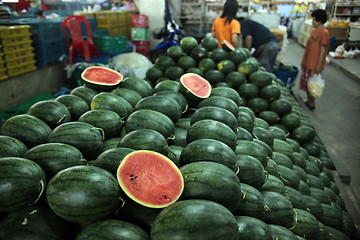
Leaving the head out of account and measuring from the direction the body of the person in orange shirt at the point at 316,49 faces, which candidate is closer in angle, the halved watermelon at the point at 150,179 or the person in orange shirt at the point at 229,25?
the person in orange shirt

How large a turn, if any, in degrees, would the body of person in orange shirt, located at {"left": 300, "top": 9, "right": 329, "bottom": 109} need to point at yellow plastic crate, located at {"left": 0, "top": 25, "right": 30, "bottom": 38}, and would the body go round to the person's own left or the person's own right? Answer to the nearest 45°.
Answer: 0° — they already face it

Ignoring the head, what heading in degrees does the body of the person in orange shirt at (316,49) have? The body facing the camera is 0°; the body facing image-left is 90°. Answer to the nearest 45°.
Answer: approximately 45°

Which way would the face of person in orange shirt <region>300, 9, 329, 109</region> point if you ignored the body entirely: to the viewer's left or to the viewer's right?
to the viewer's left

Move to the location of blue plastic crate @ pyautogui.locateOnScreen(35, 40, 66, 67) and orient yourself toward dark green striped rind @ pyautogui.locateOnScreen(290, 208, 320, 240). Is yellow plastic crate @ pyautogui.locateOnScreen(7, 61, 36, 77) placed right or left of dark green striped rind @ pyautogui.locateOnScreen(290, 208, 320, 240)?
right

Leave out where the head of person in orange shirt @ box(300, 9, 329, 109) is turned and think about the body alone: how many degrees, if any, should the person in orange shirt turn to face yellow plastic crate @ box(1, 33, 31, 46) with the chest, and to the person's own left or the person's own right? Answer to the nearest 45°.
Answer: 0° — they already face it

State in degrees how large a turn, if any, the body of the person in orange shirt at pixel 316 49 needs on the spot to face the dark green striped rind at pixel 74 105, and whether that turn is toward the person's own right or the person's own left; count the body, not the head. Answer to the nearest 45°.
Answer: approximately 45° to the person's own left

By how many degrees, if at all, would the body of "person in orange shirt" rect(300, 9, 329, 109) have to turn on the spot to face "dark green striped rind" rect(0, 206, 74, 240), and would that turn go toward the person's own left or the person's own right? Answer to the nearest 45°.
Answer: approximately 45° to the person's own left
